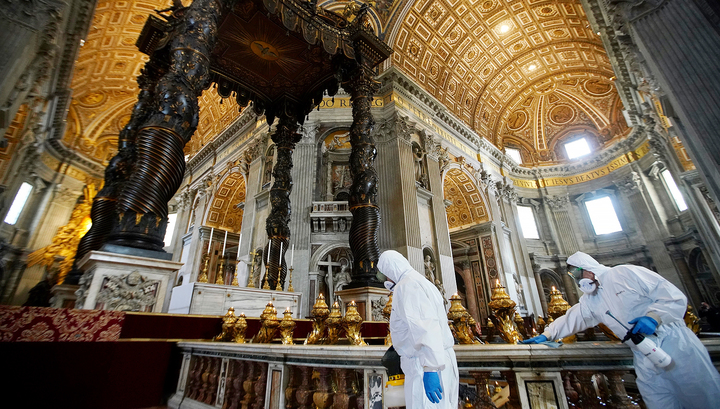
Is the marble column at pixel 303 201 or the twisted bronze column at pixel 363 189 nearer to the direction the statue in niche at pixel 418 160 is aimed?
the twisted bronze column

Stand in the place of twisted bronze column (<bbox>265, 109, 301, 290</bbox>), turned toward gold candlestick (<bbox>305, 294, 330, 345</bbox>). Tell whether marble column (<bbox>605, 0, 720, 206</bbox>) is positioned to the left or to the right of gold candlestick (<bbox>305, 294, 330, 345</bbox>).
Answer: left

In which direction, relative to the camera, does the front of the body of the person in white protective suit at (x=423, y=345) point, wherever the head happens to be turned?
to the viewer's left

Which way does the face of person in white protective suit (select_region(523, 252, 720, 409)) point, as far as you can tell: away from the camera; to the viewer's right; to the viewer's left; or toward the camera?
to the viewer's left

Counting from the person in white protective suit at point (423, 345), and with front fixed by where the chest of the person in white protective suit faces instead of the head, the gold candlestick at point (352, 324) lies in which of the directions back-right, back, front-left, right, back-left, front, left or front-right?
front-right

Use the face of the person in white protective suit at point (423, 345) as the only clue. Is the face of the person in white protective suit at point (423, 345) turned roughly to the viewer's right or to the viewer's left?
to the viewer's left

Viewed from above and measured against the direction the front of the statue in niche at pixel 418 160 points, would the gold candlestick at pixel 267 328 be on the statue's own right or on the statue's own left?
on the statue's own right

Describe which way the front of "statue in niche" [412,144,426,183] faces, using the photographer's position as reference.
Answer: facing the viewer and to the right of the viewer

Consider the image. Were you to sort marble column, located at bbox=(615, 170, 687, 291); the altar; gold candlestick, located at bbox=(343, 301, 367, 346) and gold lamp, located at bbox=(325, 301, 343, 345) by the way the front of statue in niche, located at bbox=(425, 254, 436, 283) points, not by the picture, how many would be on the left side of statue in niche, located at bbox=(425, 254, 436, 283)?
1

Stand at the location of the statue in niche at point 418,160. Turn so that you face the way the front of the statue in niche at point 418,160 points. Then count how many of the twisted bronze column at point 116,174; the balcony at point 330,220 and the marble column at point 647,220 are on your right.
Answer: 2

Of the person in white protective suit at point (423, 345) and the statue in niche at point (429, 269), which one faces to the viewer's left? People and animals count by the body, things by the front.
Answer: the person in white protective suit

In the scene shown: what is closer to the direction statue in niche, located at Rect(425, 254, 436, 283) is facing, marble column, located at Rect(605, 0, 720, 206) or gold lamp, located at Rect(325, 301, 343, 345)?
the marble column

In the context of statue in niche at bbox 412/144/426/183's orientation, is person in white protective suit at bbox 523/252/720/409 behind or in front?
in front

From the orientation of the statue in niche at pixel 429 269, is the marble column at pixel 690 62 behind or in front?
in front

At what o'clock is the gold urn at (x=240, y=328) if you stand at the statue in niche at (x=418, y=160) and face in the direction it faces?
The gold urn is roughly at 2 o'clock from the statue in niche.
